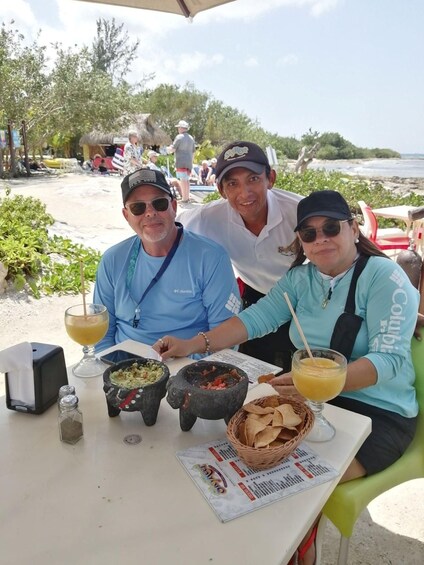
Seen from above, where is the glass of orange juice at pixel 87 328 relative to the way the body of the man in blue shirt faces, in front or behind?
in front

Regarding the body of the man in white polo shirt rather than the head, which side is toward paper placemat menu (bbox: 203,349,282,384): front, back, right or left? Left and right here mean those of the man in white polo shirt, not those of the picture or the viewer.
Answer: front

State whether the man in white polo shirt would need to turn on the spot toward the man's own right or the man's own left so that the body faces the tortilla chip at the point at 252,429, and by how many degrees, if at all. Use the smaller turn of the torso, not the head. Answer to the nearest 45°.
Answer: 0° — they already face it

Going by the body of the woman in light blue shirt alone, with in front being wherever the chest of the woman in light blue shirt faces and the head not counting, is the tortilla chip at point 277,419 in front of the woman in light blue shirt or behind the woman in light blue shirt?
in front

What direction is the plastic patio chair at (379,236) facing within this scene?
to the viewer's right

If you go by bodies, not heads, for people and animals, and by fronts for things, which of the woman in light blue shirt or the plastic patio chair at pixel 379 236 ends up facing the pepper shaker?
the woman in light blue shirt

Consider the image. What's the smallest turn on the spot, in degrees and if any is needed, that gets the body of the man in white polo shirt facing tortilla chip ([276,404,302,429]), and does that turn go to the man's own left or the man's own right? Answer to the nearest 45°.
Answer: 0° — they already face it

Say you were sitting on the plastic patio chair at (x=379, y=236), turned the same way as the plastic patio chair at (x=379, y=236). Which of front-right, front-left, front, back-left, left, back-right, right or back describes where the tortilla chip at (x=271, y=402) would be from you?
right

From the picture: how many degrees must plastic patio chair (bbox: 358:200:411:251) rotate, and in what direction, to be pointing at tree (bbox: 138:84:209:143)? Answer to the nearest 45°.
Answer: approximately 135° to its left

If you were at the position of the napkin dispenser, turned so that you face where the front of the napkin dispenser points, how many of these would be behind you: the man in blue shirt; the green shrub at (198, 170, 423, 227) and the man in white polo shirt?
3

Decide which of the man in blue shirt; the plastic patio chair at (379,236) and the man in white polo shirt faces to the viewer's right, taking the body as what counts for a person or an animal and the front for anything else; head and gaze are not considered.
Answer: the plastic patio chair

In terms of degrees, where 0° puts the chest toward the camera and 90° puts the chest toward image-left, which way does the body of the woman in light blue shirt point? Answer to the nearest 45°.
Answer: approximately 45°

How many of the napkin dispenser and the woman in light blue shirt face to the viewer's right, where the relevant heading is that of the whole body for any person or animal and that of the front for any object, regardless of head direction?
0

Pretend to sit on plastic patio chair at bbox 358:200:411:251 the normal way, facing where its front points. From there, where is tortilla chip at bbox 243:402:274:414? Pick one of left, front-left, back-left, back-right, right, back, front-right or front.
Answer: right

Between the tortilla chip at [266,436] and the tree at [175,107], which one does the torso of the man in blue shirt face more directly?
the tortilla chip
